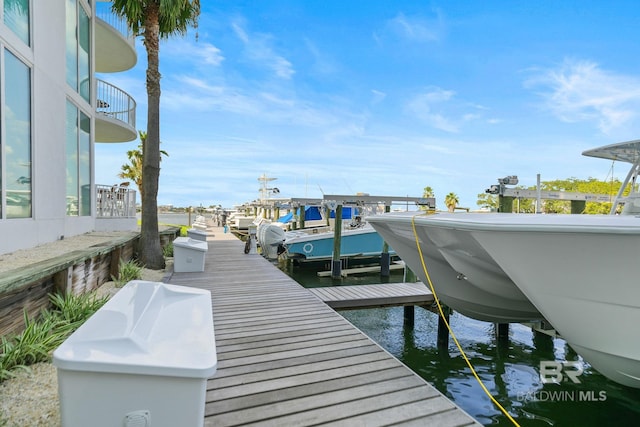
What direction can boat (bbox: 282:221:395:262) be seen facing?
to the viewer's right

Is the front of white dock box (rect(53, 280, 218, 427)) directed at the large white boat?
yes

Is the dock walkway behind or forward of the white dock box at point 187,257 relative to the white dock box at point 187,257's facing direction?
forward

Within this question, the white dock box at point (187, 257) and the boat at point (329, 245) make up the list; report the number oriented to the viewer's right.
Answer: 2

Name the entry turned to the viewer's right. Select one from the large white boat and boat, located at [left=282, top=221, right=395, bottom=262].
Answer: the boat

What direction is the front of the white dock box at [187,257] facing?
to the viewer's right

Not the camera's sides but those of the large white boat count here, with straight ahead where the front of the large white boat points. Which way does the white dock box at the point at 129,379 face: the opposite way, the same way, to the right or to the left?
the opposite way

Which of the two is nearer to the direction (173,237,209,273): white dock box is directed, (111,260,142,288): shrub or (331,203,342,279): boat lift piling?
the boat lift piling

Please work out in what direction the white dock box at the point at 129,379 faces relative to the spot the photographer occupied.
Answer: facing to the right of the viewer

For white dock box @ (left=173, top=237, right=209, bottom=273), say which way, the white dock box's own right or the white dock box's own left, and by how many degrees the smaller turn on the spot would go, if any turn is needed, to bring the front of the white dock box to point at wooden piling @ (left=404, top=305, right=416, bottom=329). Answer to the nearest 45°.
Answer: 0° — it already faces it

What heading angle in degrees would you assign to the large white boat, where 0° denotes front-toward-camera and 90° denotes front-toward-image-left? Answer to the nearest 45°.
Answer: approximately 45°

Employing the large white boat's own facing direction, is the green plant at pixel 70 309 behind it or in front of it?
in front

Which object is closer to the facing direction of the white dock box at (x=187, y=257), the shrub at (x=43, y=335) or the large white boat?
the large white boat
